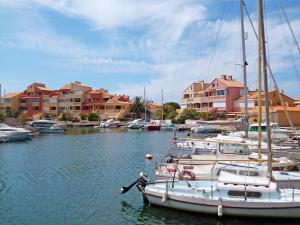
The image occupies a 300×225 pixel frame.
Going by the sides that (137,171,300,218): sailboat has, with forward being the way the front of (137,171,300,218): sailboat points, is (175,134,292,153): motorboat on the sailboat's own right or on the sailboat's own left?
on the sailboat's own left

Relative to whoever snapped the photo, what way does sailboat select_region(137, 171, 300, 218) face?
facing to the right of the viewer
